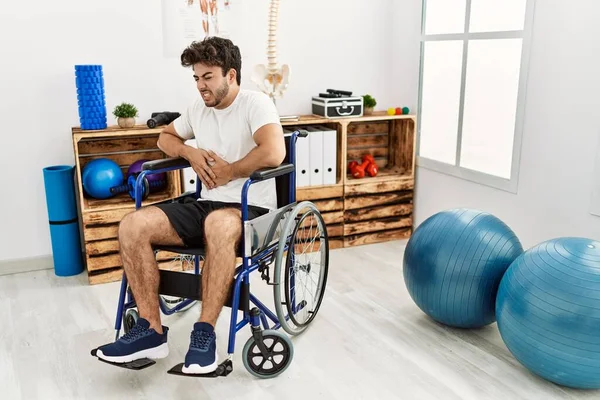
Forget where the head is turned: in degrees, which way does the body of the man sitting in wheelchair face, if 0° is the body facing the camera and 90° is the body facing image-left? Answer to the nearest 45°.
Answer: approximately 45°

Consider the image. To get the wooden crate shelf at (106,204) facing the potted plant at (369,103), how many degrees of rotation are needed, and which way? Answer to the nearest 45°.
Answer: approximately 90° to its left

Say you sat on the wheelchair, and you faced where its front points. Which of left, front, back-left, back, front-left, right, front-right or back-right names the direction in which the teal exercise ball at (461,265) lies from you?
back-left

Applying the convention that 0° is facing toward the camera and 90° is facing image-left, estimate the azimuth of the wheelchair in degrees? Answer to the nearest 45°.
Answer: approximately 45°

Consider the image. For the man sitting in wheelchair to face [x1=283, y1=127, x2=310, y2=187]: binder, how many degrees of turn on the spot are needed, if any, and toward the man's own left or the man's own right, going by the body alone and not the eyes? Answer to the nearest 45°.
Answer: approximately 180°

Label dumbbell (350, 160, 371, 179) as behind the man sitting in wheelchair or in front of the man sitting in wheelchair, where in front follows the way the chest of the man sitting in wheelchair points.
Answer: behind

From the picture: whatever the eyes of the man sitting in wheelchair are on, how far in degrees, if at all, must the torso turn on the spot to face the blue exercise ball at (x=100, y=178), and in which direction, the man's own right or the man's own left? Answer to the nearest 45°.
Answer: approximately 90° to the man's own right

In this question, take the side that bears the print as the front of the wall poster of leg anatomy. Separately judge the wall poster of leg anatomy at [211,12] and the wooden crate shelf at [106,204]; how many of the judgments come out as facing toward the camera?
2

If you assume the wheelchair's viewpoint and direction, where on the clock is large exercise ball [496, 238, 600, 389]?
The large exercise ball is roughly at 8 o'clock from the wheelchair.

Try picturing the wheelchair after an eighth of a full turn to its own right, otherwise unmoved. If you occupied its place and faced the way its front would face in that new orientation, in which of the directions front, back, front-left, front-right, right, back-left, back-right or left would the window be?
back-right
